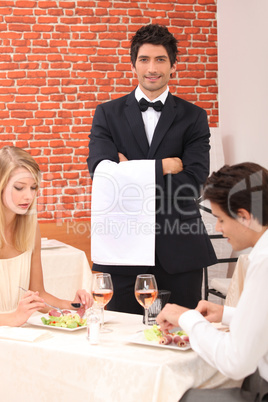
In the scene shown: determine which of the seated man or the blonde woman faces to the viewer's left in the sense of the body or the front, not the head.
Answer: the seated man

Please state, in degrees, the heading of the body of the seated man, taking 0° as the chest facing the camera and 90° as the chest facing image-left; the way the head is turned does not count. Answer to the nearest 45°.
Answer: approximately 90°

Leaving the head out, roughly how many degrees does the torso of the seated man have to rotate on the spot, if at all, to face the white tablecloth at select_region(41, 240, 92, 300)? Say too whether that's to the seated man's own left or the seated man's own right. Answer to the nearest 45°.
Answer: approximately 45° to the seated man's own right

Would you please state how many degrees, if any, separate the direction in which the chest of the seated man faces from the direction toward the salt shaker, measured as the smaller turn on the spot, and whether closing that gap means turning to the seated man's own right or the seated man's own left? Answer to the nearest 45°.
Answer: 0° — they already face it

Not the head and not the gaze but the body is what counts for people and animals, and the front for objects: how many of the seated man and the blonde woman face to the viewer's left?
1

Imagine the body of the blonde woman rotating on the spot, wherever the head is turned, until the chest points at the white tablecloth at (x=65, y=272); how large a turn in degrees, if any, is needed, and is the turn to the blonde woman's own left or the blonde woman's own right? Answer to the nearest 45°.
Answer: approximately 135° to the blonde woman's own left

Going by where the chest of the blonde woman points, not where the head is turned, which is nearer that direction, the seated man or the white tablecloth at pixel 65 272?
the seated man
